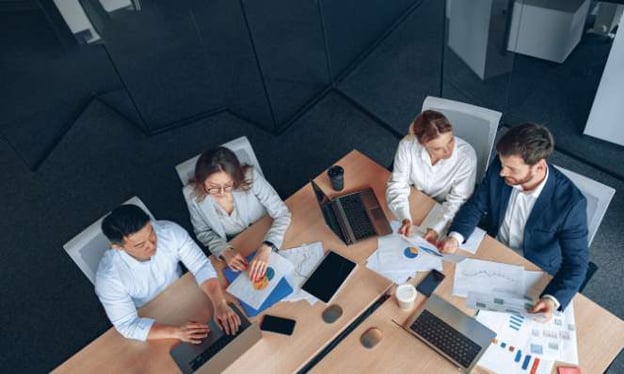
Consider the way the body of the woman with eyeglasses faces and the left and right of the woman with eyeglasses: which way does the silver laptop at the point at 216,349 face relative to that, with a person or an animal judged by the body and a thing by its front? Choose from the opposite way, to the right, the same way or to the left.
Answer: the opposite way

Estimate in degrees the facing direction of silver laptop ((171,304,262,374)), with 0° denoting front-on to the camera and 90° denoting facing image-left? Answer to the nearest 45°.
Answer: approximately 135°

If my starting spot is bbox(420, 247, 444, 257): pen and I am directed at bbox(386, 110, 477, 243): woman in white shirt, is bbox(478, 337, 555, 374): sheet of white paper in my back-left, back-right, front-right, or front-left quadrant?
back-right

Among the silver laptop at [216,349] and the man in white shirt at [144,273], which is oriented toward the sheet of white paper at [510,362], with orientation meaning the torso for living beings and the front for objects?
the man in white shirt

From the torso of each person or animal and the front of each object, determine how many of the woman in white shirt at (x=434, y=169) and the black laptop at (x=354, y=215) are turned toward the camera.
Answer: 1

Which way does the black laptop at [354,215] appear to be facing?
to the viewer's right

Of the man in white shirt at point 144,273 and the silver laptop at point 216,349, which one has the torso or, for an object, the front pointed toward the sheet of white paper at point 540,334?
the man in white shirt

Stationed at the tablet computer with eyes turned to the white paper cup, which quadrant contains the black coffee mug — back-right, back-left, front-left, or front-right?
back-left

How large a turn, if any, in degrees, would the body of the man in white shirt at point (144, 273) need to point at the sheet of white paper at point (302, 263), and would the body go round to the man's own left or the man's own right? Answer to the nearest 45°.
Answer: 0° — they already face it
